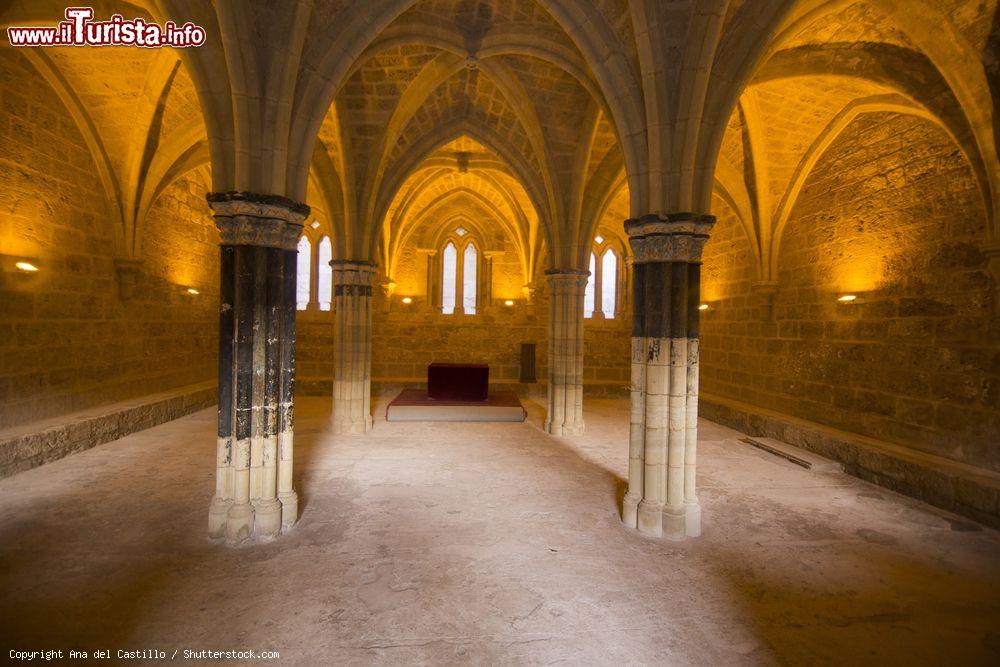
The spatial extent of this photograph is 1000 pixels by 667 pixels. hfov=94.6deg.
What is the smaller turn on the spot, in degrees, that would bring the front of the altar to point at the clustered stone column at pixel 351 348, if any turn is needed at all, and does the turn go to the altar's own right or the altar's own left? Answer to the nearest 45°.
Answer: approximately 45° to the altar's own right

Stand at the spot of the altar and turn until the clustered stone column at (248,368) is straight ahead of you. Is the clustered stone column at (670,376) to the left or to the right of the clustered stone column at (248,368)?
left

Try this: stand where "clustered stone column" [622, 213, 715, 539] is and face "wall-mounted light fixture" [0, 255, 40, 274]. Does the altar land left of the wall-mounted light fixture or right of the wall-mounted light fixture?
right

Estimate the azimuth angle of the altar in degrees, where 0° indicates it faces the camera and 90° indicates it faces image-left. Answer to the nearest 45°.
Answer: approximately 0°

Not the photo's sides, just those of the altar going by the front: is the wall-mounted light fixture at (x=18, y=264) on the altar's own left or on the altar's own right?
on the altar's own right

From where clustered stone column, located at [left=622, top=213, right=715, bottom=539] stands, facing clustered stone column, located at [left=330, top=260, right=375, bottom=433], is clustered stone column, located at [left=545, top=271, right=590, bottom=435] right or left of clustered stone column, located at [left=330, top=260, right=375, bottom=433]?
right

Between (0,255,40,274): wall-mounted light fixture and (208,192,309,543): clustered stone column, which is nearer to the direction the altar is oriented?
the clustered stone column

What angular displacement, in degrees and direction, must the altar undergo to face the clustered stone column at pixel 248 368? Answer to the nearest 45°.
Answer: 0° — it already faces it
